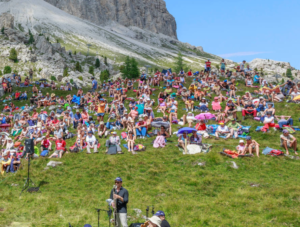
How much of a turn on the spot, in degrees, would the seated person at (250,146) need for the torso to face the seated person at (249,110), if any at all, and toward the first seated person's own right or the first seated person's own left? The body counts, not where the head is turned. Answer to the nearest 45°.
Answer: approximately 135° to the first seated person's own right

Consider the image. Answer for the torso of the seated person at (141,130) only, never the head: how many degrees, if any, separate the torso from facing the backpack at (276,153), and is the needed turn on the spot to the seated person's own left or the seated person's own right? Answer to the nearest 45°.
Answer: approximately 45° to the seated person's own left

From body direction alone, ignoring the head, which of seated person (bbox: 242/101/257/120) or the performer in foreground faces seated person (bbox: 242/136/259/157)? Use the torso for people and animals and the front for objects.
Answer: seated person (bbox: 242/101/257/120)

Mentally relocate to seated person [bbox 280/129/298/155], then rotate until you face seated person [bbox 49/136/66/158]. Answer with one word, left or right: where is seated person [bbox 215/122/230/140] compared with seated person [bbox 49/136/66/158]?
right

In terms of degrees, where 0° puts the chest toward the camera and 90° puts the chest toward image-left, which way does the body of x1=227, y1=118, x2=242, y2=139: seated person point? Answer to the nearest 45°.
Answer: approximately 0°

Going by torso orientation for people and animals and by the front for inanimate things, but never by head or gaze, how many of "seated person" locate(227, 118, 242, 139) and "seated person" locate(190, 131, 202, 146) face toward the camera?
2

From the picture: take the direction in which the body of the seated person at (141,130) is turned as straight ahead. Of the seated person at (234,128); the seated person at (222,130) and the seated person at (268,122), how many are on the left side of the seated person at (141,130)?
3
